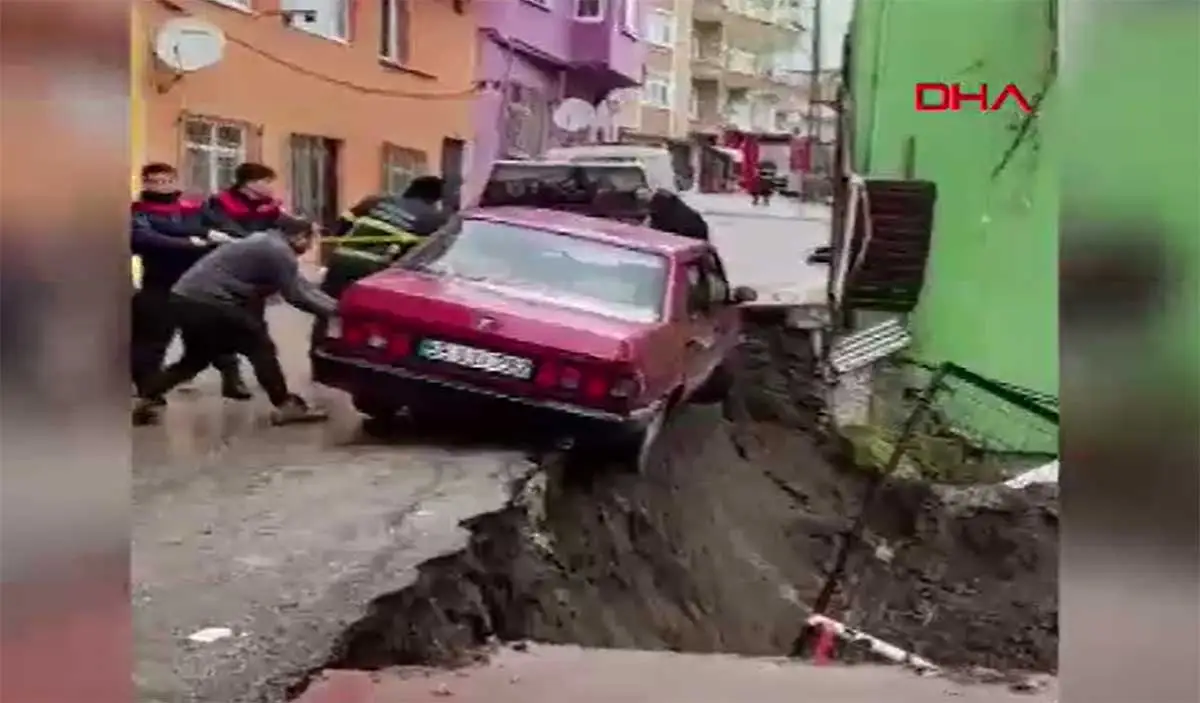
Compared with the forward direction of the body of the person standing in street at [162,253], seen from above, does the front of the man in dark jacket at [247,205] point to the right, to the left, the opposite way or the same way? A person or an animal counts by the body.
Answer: the same way

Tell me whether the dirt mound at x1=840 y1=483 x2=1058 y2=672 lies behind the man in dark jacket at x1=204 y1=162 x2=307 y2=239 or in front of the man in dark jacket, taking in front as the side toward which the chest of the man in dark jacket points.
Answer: in front

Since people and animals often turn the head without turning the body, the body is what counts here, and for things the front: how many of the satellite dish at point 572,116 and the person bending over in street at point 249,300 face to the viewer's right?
1

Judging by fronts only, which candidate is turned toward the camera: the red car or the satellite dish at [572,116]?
the satellite dish

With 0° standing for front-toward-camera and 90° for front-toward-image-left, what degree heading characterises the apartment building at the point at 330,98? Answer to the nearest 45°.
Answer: approximately 315°

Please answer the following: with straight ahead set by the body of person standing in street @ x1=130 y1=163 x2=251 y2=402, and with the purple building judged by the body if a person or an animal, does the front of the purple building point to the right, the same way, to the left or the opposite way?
the same way

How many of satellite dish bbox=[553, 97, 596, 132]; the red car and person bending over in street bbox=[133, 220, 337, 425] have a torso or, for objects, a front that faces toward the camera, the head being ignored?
1

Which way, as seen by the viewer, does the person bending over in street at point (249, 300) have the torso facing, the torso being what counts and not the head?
to the viewer's right

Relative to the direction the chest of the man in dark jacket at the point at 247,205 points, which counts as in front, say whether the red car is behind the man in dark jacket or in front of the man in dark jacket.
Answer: in front

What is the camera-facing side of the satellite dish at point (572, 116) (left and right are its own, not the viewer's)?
front

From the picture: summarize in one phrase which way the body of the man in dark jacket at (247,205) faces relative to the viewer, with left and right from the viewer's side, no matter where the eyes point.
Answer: facing the viewer and to the right of the viewer
